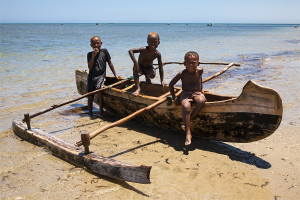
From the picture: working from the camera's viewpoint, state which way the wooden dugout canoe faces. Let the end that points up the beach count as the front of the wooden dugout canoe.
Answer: facing the viewer and to the right of the viewer

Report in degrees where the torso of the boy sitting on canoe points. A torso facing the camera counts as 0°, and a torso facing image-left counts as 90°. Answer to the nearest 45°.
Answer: approximately 0°

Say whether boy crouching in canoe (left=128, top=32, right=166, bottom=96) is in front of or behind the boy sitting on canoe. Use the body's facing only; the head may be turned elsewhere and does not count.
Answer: behind

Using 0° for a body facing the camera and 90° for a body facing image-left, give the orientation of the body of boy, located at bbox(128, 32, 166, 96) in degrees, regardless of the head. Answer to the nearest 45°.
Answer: approximately 0°

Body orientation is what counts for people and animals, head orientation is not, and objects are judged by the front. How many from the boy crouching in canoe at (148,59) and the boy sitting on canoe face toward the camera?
2
